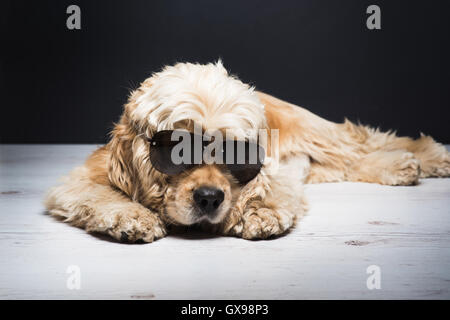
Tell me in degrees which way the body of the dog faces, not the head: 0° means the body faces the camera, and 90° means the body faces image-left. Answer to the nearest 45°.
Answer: approximately 45°
